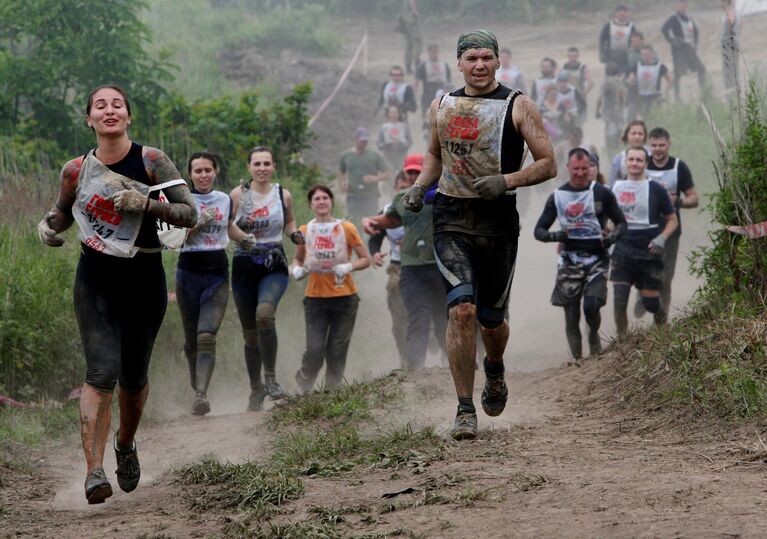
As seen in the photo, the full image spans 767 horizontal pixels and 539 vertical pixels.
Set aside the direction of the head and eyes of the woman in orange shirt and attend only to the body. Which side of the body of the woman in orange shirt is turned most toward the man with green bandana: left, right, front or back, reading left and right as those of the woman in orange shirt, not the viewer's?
front

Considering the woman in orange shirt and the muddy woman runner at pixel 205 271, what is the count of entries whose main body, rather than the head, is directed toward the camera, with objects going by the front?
2

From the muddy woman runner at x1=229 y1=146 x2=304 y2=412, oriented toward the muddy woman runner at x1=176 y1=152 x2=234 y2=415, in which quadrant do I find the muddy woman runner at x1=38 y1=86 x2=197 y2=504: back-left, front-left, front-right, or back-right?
front-left

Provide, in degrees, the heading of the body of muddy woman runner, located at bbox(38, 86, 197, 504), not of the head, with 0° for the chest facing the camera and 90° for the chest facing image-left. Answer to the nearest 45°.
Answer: approximately 0°

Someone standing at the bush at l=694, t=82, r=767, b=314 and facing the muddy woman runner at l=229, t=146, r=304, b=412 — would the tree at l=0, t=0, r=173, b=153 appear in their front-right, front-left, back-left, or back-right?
front-right

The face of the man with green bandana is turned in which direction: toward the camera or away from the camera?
toward the camera

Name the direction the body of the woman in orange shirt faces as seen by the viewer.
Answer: toward the camera

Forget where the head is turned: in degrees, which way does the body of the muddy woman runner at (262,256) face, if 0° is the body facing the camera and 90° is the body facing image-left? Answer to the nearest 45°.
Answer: approximately 0°

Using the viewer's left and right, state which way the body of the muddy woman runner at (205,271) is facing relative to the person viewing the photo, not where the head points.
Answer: facing the viewer

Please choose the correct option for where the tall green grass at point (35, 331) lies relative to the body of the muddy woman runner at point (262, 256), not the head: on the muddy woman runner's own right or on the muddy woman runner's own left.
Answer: on the muddy woman runner's own right

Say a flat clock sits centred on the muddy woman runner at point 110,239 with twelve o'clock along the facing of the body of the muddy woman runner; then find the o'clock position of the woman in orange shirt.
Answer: The woman in orange shirt is roughly at 7 o'clock from the muddy woman runner.

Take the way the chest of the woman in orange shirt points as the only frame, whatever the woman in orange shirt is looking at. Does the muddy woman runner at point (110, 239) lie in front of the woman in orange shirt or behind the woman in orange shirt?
in front

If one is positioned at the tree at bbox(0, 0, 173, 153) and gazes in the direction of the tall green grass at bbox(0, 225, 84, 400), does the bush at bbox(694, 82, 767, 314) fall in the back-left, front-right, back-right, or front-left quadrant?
front-left

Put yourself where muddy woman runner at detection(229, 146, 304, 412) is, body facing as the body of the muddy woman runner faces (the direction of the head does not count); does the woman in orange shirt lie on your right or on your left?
on your left
